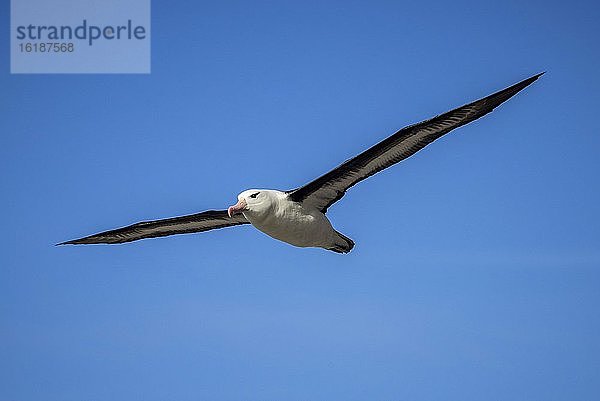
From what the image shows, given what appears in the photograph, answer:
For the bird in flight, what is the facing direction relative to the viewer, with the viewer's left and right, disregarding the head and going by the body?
facing the viewer and to the left of the viewer
